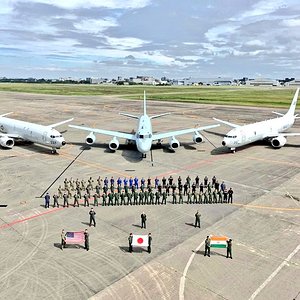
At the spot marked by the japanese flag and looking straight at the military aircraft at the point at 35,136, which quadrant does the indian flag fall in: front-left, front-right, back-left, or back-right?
back-right

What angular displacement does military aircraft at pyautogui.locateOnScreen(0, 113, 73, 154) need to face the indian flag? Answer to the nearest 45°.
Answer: approximately 45° to its right

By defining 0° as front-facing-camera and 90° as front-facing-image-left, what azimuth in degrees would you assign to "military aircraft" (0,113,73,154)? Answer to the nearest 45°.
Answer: approximately 315°

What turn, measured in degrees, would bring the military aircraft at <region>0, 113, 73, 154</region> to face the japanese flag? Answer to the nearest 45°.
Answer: approximately 45° to its right

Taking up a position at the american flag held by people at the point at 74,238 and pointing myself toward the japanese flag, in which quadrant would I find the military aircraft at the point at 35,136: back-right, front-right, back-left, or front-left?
back-left
